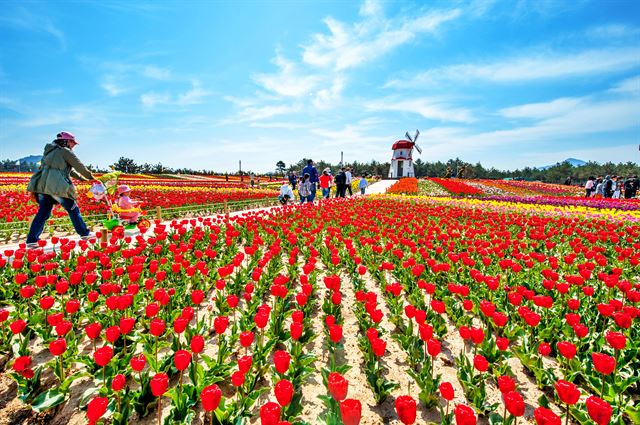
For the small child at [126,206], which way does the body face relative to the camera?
to the viewer's right

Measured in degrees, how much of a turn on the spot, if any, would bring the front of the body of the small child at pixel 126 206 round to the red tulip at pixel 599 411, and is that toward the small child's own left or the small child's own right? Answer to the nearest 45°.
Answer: approximately 90° to the small child's own right

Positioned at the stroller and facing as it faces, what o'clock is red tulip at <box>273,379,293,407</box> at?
The red tulip is roughly at 3 o'clock from the stroller.

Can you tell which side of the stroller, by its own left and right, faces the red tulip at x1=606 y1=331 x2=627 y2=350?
right

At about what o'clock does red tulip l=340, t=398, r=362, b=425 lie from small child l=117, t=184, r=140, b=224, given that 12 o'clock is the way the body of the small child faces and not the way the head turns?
The red tulip is roughly at 3 o'clock from the small child.

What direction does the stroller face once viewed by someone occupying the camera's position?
facing to the right of the viewer

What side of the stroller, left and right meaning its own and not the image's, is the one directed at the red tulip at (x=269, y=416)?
right

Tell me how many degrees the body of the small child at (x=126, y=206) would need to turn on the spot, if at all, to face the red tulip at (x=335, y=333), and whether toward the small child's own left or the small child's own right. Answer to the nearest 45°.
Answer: approximately 90° to the small child's own right

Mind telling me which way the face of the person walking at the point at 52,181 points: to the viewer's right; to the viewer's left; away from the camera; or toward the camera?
to the viewer's right

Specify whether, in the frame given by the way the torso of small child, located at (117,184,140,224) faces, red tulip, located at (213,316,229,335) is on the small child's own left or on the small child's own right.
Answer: on the small child's own right

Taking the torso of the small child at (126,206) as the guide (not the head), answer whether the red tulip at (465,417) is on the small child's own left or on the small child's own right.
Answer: on the small child's own right
